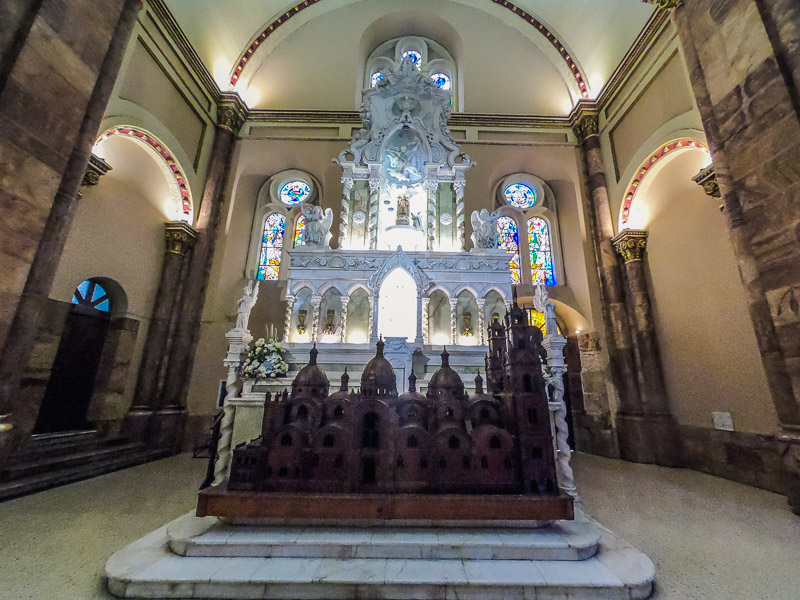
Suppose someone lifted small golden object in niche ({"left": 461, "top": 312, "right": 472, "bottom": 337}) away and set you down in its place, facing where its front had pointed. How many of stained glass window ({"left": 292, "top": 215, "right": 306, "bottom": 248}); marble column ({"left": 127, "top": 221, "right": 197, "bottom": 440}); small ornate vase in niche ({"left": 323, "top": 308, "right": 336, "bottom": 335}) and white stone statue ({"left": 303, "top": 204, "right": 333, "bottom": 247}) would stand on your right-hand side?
4

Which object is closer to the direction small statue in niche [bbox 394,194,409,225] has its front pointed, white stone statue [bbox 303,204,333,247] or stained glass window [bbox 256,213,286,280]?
the white stone statue

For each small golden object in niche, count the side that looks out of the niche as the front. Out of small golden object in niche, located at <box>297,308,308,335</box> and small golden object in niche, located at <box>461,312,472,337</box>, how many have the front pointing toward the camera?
2

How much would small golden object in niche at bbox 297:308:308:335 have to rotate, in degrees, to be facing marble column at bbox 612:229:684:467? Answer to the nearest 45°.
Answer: approximately 90° to its left

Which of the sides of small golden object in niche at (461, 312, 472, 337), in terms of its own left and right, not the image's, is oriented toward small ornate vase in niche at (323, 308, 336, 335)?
right

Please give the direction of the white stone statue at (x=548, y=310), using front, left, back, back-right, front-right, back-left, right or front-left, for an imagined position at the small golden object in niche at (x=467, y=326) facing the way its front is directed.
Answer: front-left

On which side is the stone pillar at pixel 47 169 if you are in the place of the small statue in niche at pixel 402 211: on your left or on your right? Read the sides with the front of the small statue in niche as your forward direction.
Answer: on your right

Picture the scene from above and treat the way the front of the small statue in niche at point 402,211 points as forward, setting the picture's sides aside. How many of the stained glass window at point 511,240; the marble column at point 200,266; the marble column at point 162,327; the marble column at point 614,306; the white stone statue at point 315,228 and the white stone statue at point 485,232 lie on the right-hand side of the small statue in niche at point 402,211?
3

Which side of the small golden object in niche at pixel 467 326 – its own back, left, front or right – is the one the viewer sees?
front

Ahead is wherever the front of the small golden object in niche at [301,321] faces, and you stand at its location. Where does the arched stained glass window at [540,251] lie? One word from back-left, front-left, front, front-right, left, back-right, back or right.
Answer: left

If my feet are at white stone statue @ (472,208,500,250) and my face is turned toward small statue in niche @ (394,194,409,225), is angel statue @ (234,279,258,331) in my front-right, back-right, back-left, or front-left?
front-left
